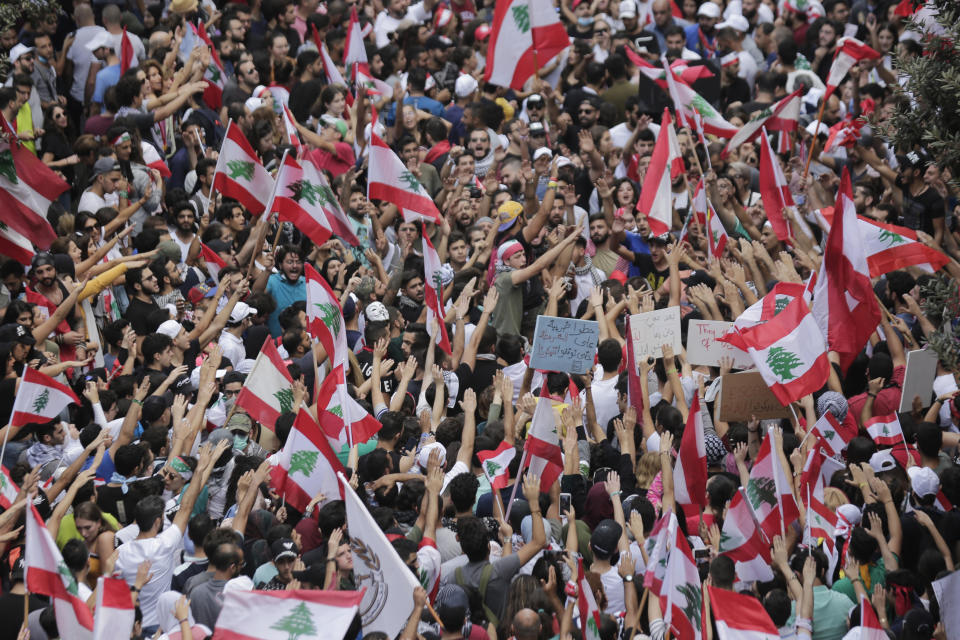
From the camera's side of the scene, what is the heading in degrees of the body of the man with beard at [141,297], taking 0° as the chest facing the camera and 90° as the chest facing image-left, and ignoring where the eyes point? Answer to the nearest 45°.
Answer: approximately 315°

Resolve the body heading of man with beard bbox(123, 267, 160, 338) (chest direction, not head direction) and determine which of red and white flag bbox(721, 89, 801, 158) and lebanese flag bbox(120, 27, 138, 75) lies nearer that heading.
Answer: the red and white flag

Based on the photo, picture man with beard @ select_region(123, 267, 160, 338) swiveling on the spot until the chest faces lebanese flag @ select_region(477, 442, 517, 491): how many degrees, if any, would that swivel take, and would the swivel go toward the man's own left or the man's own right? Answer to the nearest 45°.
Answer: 0° — they already face it

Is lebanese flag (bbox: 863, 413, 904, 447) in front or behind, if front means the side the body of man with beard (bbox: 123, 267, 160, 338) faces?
in front

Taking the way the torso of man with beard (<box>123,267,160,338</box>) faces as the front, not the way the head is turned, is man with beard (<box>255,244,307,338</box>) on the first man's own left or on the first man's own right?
on the first man's own left

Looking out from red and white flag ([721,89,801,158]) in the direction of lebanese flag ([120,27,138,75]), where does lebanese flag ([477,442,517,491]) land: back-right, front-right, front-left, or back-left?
front-left

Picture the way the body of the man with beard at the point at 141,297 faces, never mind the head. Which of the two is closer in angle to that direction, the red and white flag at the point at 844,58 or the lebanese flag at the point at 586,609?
the lebanese flag

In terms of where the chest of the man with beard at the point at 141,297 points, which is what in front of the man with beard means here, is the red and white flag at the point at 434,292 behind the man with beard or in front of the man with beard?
in front

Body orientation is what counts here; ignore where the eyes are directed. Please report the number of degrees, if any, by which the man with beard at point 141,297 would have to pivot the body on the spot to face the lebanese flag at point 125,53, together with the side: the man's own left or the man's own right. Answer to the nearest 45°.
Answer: approximately 135° to the man's own left

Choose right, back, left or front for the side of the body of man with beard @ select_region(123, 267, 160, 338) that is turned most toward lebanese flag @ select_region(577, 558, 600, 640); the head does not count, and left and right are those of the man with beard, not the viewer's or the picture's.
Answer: front

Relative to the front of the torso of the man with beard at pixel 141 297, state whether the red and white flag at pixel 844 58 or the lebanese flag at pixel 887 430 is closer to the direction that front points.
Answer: the lebanese flag

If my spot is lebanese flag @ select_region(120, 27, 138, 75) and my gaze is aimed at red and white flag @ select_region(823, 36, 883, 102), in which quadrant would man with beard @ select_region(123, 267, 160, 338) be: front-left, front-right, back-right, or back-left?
front-right

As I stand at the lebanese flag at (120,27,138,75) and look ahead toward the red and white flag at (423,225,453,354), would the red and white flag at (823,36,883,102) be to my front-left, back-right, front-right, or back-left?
front-left
